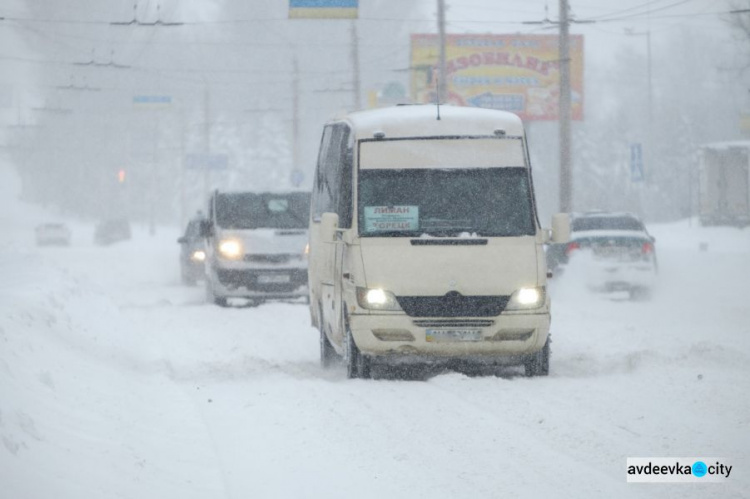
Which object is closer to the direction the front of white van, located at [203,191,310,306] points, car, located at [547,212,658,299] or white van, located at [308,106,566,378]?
the white van

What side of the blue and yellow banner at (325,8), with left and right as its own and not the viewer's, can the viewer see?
front

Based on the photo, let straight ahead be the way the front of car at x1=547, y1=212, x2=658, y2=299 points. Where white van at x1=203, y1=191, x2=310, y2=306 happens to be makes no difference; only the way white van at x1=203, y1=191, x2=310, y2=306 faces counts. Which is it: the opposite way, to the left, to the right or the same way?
the opposite way

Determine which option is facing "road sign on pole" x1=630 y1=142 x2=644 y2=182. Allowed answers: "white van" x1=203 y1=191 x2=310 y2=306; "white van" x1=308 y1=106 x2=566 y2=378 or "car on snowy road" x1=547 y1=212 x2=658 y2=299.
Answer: the car on snowy road

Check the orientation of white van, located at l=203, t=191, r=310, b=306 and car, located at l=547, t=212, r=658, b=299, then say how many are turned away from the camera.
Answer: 1

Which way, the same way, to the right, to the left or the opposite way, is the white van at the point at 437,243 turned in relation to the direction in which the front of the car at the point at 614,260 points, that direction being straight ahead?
the opposite way

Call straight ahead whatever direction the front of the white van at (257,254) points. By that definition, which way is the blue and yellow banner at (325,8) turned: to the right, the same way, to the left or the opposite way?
the same way

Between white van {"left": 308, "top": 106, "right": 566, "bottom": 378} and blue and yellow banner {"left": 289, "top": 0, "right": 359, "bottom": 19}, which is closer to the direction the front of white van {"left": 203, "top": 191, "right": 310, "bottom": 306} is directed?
the white van

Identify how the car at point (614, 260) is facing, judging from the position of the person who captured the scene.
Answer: facing away from the viewer

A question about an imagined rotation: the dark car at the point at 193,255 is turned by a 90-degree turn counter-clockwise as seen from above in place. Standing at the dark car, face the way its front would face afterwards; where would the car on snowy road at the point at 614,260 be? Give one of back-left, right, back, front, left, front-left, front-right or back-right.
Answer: front-right

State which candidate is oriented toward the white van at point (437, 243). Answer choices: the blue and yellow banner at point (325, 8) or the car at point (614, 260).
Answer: the blue and yellow banner

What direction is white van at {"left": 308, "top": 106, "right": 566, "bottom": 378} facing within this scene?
toward the camera

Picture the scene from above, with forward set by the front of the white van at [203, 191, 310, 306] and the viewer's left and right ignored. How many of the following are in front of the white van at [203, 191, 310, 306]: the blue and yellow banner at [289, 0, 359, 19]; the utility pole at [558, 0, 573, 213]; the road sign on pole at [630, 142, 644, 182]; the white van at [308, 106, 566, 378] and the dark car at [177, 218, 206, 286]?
1

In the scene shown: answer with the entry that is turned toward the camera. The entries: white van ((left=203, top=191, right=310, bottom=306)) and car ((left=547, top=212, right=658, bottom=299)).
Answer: the white van

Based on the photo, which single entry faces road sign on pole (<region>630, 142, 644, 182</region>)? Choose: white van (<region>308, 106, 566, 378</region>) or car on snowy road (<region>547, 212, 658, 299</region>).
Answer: the car on snowy road

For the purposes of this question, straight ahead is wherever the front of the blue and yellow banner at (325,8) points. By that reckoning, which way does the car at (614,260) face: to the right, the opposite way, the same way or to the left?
the opposite way

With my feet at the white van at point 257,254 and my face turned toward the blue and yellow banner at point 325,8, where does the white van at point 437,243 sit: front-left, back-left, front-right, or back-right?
back-right

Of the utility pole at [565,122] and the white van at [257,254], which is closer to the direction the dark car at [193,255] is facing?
the white van

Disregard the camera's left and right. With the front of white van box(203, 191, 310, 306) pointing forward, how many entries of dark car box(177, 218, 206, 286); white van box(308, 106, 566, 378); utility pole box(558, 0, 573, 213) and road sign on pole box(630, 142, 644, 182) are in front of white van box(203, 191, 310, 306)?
1
